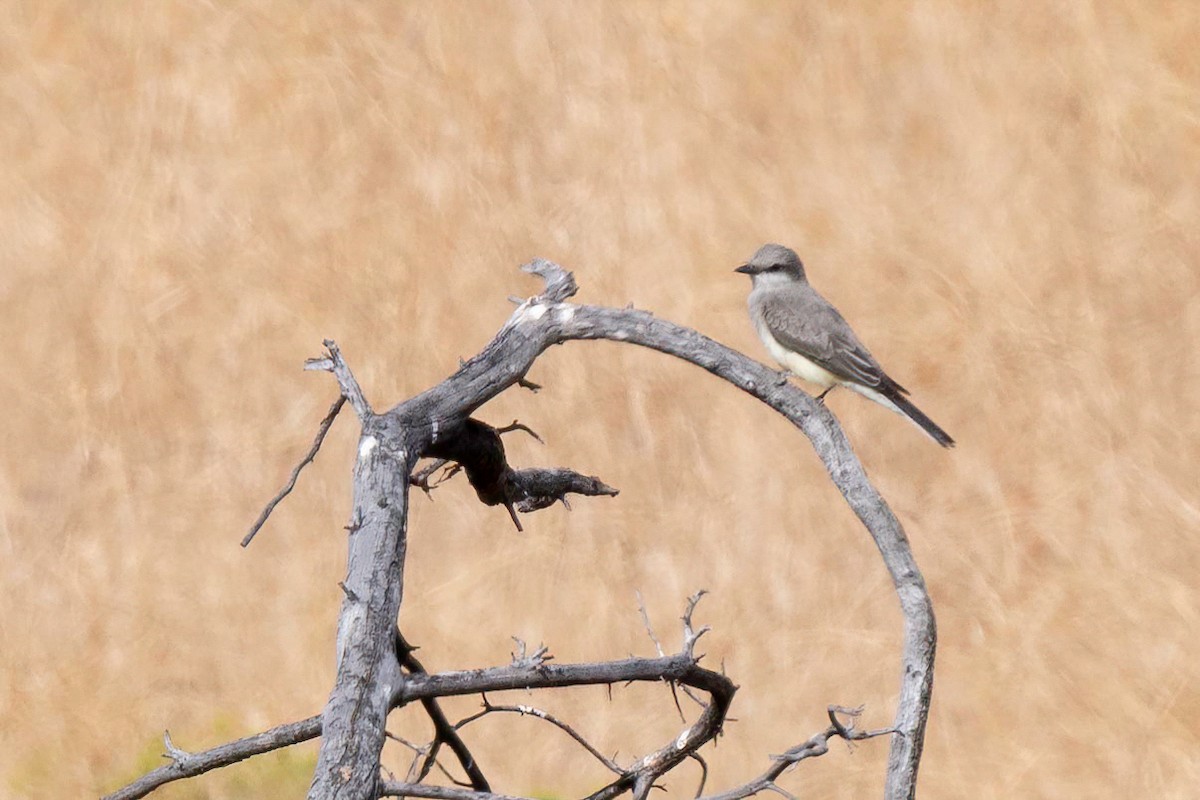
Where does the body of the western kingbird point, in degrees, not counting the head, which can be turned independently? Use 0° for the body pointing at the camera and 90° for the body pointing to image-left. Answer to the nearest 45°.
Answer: approximately 90°
